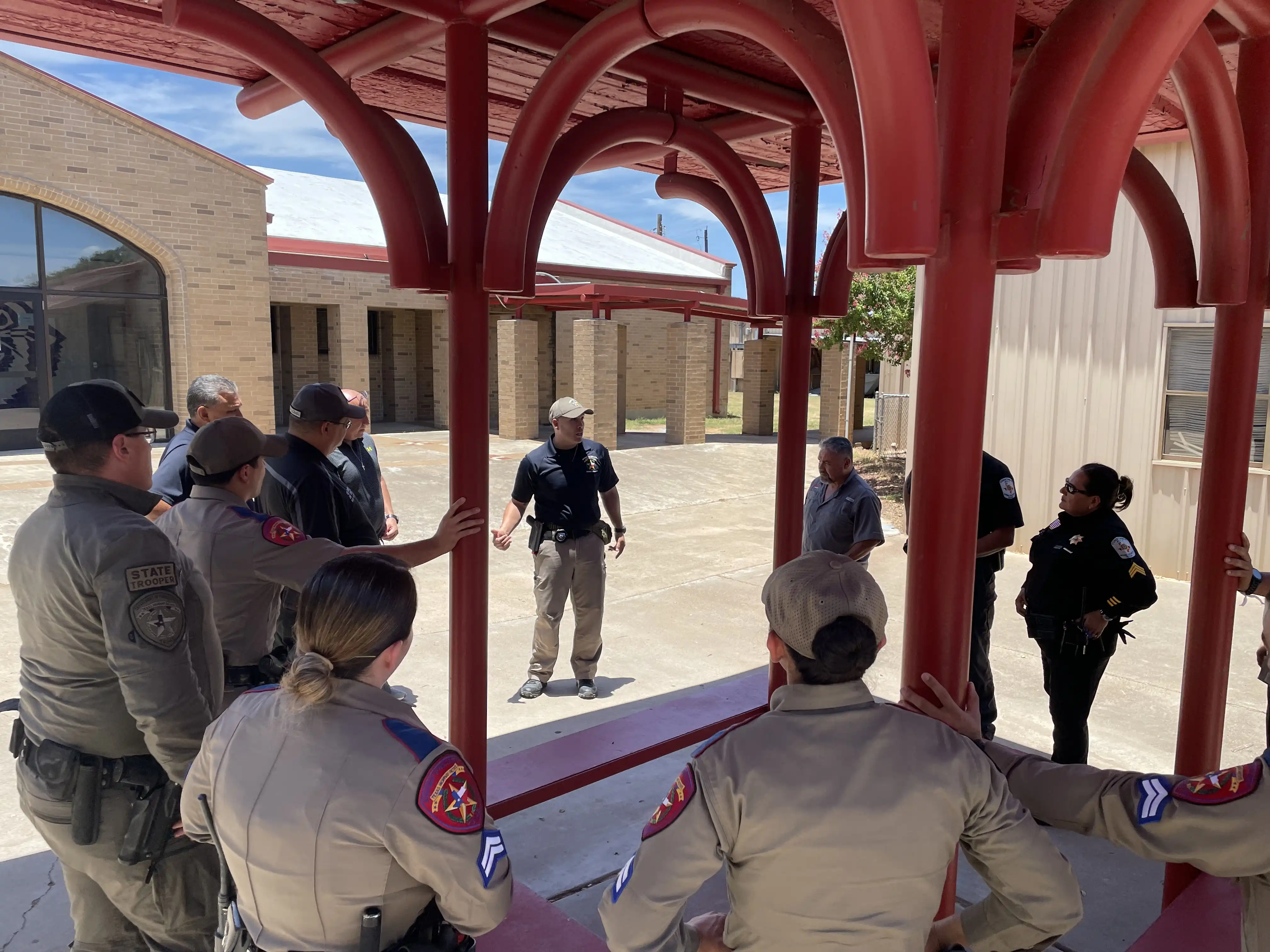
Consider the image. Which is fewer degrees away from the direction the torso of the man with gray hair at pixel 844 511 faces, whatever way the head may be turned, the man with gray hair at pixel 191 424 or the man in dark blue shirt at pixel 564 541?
the man with gray hair

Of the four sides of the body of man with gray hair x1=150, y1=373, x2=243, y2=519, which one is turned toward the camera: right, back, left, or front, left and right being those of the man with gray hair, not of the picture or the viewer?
right

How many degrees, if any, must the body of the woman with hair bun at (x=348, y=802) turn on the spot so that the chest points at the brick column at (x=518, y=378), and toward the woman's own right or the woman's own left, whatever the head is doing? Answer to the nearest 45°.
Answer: approximately 45° to the woman's own left

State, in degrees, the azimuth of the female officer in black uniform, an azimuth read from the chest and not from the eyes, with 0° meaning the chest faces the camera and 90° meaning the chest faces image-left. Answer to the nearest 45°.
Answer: approximately 45°

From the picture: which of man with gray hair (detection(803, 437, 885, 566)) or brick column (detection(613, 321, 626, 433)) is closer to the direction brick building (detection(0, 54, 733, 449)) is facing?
the man with gray hair

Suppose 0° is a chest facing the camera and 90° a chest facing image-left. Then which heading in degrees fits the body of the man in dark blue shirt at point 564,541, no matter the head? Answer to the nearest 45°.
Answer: approximately 0°

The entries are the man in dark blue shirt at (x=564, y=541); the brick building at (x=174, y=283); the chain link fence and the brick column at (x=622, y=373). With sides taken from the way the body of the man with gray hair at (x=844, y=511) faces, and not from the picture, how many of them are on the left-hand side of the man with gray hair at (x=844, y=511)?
0

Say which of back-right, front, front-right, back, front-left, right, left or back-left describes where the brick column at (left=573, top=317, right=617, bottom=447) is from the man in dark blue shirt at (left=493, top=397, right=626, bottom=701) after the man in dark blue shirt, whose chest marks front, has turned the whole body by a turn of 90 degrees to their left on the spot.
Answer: left

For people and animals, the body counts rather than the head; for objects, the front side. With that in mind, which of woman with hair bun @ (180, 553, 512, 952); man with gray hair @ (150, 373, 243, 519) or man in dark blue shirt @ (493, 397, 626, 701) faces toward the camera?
the man in dark blue shirt

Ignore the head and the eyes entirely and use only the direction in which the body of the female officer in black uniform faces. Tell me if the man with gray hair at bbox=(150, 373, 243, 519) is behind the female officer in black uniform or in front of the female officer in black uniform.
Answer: in front

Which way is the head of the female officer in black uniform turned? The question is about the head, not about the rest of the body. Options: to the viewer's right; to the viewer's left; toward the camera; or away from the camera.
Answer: to the viewer's left

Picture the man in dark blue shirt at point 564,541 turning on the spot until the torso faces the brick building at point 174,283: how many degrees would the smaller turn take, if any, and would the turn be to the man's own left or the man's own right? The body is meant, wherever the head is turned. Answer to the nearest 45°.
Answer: approximately 135° to the man's own right

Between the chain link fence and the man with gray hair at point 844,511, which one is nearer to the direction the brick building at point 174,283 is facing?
the man with gray hair

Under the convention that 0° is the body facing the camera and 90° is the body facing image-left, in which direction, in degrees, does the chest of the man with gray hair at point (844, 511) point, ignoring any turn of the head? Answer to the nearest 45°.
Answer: approximately 45°

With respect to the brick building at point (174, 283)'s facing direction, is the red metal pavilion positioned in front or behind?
in front
